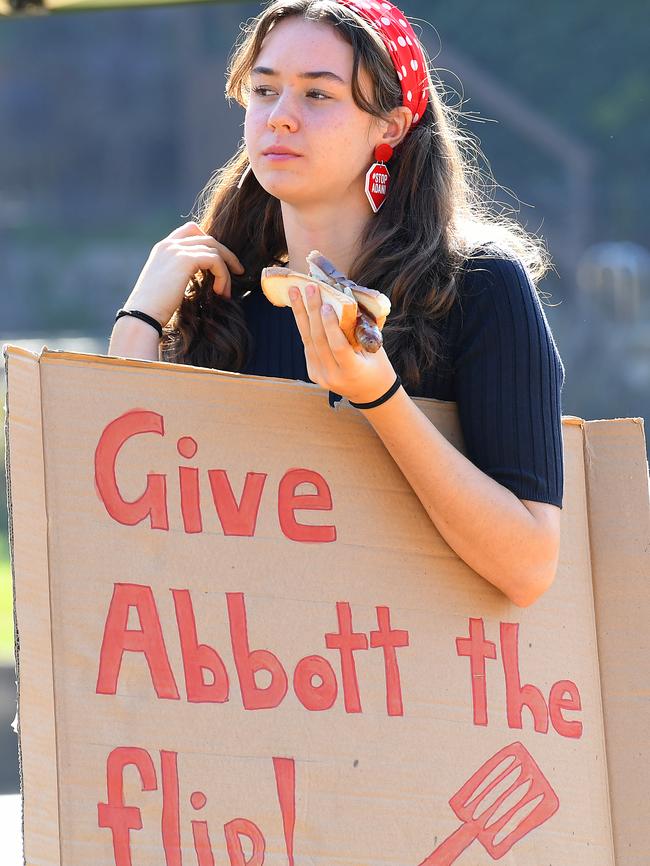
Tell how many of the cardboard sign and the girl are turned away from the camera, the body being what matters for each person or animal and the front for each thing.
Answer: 0

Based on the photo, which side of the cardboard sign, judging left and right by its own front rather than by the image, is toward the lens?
front

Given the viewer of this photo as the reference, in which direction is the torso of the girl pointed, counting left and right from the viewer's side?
facing the viewer and to the left of the viewer

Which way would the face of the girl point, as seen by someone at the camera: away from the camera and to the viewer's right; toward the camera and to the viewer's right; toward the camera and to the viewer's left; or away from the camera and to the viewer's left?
toward the camera and to the viewer's left
